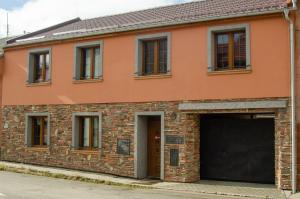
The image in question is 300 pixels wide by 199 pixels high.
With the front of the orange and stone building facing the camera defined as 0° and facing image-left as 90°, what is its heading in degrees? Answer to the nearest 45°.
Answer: approximately 45°
